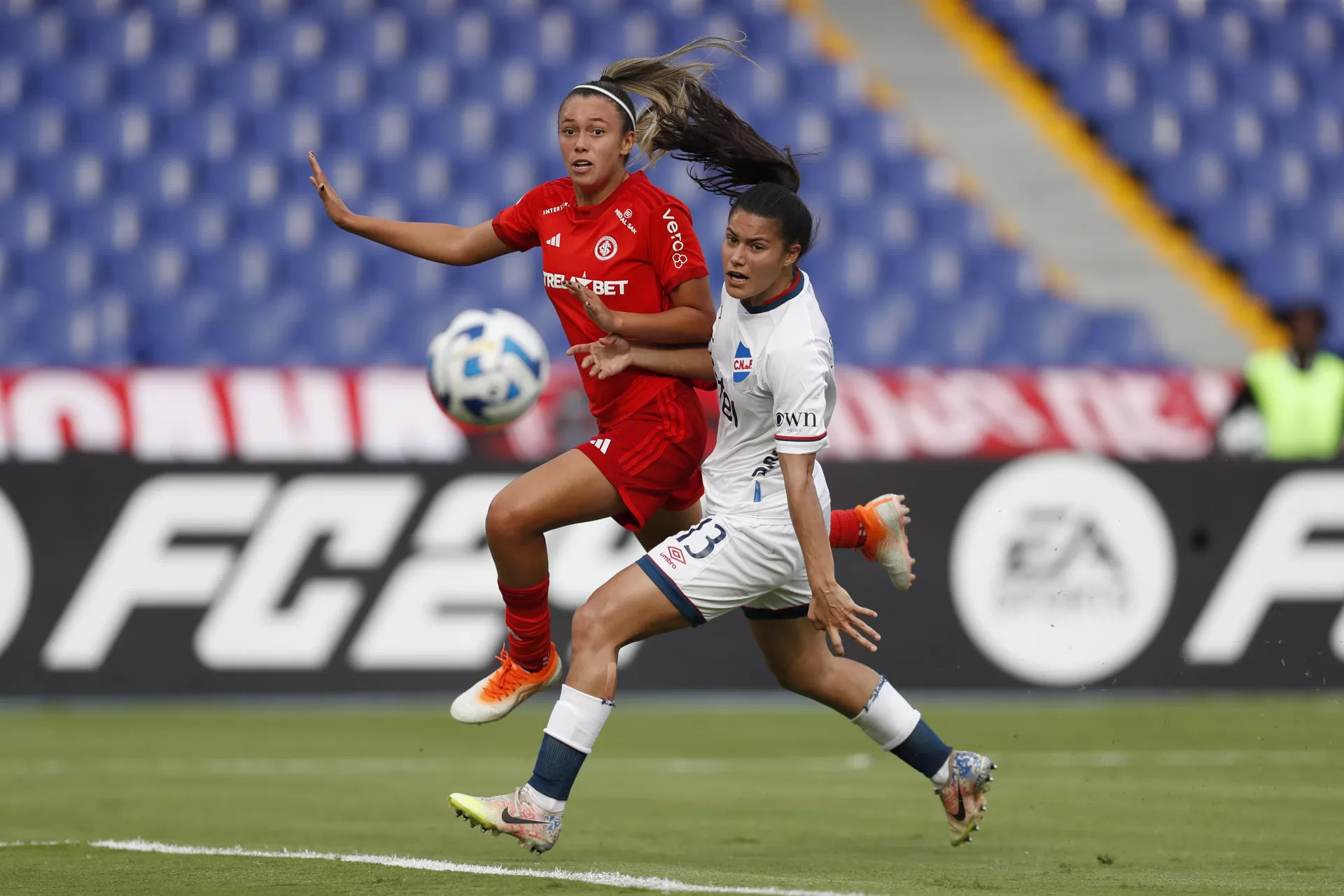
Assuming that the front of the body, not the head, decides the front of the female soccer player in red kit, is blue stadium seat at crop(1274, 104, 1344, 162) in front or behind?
behind

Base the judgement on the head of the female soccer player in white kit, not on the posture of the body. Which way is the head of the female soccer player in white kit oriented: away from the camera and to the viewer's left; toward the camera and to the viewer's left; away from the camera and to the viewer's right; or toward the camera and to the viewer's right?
toward the camera and to the viewer's left

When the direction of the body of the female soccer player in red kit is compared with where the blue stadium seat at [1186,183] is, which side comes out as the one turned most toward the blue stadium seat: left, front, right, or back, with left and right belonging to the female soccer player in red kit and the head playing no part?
back

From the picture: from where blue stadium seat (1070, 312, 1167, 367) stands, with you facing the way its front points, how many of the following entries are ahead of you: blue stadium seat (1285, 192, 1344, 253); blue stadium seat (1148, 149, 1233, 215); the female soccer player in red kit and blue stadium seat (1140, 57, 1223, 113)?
1

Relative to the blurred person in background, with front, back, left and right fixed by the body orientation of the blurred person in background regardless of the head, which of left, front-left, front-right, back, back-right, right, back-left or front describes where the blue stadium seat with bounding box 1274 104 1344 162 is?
back

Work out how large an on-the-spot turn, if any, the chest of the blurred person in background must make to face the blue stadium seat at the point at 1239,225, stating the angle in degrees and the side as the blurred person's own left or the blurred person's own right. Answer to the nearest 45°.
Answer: approximately 180°

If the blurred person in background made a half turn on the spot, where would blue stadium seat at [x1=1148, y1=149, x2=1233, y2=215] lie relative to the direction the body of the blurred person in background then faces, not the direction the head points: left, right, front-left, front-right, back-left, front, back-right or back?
front

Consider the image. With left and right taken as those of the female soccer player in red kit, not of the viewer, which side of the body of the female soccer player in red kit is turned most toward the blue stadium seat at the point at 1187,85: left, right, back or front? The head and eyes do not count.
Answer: back

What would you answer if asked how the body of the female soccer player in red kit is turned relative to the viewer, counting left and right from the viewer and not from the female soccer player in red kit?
facing the viewer and to the left of the viewer

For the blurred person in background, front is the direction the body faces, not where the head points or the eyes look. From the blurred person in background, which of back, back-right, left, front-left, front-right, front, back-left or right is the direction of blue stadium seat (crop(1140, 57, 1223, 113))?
back

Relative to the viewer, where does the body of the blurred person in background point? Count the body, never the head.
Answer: toward the camera

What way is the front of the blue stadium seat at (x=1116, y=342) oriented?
toward the camera

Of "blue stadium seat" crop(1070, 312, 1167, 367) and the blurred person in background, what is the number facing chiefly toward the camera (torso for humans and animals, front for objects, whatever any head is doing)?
2

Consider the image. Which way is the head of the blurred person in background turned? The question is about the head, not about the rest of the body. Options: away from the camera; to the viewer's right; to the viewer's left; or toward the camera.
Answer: toward the camera

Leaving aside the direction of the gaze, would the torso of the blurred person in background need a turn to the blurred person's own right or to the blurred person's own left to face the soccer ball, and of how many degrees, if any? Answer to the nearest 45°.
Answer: approximately 45° to the blurred person's own right

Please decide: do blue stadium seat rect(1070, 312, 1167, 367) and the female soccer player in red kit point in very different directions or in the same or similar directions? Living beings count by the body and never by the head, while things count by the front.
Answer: same or similar directions

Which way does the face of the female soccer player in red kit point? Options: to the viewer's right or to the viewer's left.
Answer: to the viewer's left

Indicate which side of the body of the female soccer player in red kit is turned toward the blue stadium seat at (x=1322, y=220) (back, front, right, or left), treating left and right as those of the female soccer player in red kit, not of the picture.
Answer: back

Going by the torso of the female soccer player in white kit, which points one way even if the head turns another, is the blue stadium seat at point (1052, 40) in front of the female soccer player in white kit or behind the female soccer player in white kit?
behind
